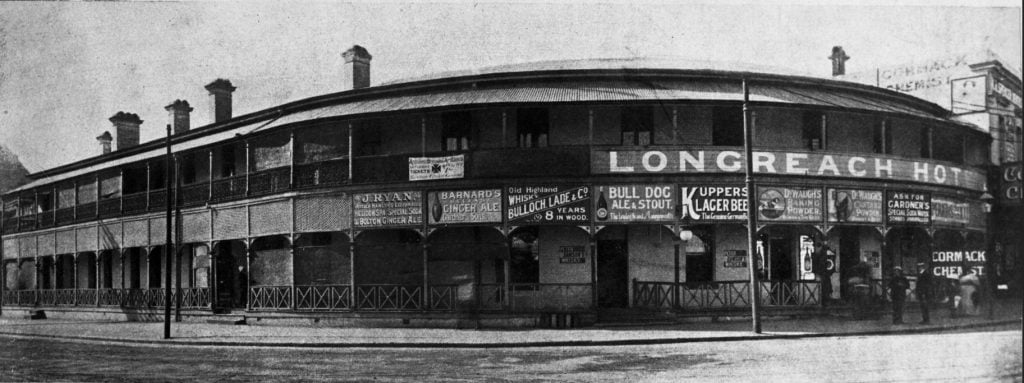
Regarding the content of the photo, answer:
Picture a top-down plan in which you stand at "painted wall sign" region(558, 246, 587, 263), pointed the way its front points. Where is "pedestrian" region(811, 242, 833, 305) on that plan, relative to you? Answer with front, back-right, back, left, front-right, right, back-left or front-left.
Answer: left

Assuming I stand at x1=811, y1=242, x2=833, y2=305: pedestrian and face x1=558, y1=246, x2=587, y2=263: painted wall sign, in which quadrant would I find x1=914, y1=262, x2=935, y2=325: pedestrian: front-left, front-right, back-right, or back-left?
back-left

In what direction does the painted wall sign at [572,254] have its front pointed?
toward the camera
